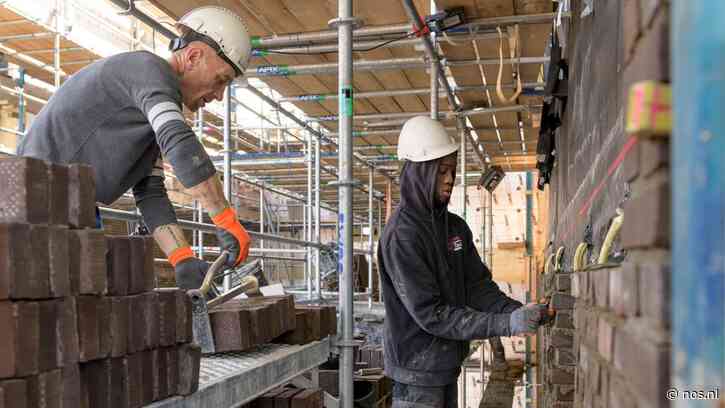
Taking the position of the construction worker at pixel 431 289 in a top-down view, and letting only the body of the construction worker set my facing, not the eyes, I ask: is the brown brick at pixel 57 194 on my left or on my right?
on my right

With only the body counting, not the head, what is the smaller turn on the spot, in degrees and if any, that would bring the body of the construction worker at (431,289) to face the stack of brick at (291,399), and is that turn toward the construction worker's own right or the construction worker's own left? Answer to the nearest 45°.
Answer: approximately 180°

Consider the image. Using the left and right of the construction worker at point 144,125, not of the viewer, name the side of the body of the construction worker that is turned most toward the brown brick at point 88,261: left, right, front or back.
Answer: right

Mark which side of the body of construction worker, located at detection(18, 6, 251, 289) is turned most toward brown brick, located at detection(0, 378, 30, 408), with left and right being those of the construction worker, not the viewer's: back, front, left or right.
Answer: right

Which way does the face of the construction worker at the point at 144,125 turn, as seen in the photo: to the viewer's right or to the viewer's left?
to the viewer's right

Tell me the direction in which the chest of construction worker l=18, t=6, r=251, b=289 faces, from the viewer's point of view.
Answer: to the viewer's right

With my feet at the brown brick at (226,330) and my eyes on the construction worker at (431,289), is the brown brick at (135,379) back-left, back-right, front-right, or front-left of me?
back-right

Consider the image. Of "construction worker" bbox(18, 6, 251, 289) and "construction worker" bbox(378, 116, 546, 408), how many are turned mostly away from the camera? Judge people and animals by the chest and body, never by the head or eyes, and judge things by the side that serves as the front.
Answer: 0

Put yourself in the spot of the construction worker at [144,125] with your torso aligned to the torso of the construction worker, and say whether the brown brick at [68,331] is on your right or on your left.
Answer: on your right

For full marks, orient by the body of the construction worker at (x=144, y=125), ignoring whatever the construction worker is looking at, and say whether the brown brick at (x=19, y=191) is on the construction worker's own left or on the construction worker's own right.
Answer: on the construction worker's own right

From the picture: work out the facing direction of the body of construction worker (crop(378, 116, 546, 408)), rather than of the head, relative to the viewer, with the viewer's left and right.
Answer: facing the viewer and to the right of the viewer

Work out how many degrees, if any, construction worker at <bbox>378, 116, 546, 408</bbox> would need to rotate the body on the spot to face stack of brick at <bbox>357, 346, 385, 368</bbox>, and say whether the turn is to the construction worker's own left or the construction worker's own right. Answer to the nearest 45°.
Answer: approximately 135° to the construction worker's own left

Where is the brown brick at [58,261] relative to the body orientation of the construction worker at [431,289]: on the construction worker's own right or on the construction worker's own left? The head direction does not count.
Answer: on the construction worker's own right
